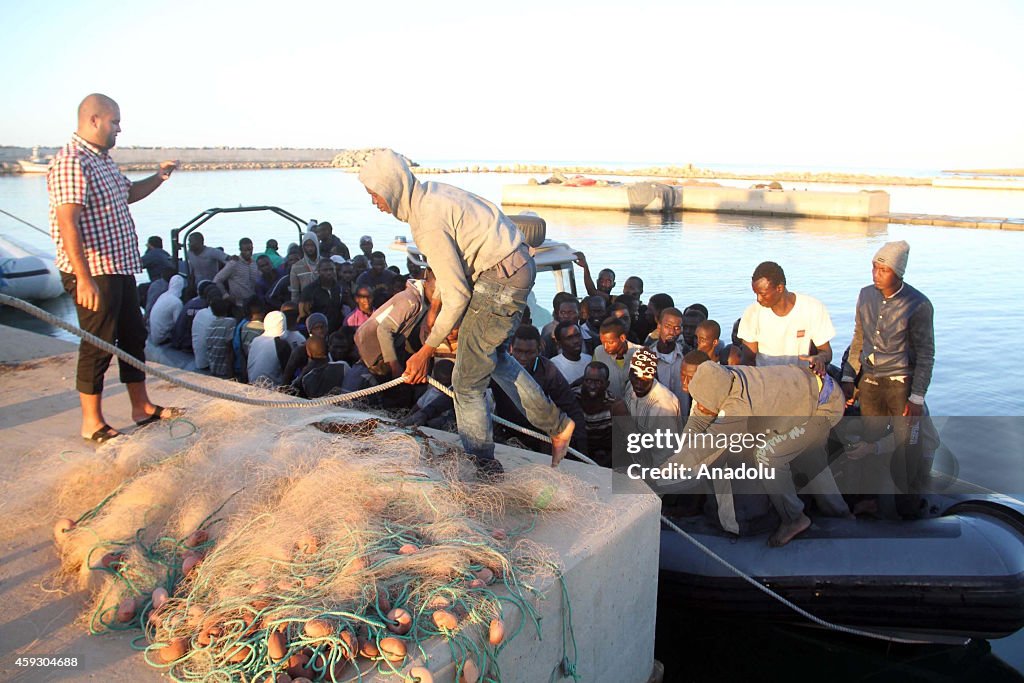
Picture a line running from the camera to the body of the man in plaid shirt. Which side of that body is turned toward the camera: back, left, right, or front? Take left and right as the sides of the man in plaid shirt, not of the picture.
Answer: right

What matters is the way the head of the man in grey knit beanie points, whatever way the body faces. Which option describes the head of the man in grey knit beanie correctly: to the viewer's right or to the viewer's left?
to the viewer's left

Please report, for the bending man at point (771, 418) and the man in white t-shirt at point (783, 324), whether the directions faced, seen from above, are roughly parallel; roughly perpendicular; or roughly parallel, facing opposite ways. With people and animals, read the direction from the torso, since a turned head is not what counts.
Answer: roughly perpendicular

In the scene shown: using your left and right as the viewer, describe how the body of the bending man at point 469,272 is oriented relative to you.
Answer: facing to the left of the viewer

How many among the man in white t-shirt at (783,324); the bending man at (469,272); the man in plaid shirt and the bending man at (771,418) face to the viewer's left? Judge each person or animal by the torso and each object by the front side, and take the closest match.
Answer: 2

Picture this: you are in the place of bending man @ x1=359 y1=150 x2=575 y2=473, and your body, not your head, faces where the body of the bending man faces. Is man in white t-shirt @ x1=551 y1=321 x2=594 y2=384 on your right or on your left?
on your right

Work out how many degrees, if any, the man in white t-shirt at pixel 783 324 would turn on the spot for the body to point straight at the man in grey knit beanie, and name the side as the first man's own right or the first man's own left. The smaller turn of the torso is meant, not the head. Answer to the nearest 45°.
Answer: approximately 90° to the first man's own left

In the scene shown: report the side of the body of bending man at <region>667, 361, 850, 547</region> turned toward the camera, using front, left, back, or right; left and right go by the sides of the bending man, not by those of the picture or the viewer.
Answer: left

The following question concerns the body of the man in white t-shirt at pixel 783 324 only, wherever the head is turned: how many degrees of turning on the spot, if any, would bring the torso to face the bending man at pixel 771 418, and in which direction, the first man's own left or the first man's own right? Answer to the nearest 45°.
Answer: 0° — they already face them

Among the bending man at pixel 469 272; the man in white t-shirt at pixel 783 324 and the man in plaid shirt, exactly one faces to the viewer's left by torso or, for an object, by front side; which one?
the bending man

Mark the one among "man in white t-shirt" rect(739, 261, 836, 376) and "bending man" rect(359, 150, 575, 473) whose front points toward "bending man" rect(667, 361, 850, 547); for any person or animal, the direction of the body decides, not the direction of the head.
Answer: the man in white t-shirt

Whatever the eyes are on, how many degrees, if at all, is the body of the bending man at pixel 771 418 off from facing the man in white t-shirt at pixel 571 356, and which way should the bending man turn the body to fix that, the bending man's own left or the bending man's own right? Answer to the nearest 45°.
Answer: approximately 45° to the bending man's own right
